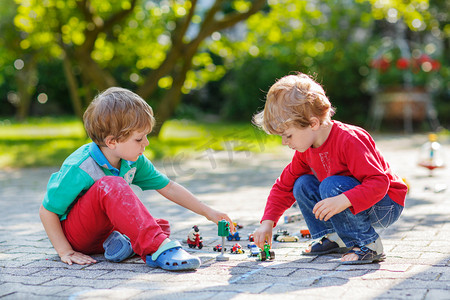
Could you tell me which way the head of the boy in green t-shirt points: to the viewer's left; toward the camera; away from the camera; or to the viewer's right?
to the viewer's right

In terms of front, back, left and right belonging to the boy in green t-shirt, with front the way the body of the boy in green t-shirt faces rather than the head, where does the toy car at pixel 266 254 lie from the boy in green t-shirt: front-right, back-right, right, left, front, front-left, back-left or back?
front-left

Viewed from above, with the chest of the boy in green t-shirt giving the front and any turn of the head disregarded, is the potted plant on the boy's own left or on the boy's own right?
on the boy's own left

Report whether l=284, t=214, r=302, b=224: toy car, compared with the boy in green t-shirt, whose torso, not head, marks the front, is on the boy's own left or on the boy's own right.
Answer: on the boy's own left

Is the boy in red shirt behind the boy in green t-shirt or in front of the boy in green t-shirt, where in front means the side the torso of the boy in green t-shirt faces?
in front

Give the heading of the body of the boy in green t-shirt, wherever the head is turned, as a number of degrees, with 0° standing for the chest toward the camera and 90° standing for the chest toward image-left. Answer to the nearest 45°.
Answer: approximately 315°

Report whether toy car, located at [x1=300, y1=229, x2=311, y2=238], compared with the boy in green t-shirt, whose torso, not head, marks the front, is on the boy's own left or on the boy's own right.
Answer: on the boy's own left

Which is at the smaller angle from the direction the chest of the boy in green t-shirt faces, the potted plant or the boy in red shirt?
the boy in red shirt
